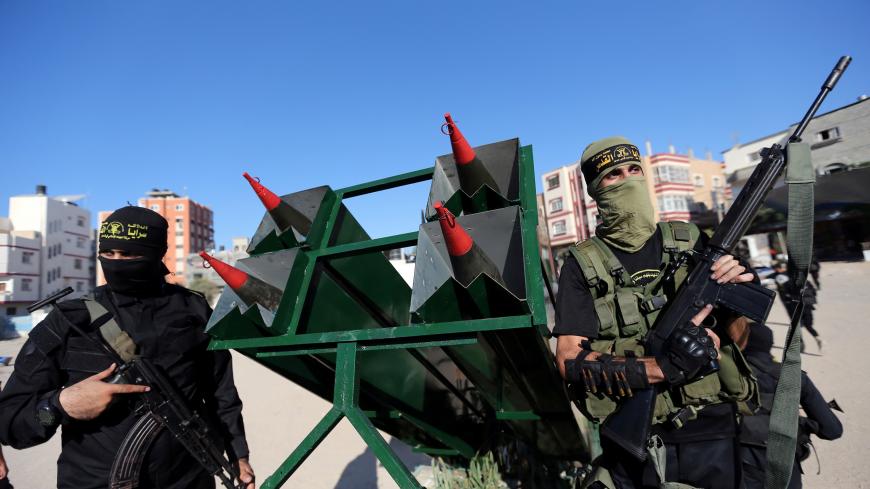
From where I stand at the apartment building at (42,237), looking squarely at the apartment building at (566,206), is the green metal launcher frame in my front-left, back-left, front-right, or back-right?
front-right

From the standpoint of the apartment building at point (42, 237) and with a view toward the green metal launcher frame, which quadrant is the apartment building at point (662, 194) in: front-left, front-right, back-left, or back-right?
front-left

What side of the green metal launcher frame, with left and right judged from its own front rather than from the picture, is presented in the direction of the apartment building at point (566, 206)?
back

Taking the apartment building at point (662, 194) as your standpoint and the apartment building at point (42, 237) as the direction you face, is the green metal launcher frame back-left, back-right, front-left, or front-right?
front-left

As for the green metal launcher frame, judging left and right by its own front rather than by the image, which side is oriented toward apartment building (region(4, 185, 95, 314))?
right

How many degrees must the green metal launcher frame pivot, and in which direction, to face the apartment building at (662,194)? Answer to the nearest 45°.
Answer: approximately 180°
